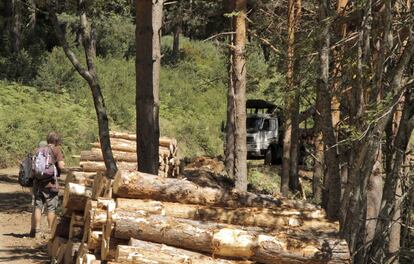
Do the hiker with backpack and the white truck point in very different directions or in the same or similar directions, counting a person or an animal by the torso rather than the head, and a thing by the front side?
very different directions

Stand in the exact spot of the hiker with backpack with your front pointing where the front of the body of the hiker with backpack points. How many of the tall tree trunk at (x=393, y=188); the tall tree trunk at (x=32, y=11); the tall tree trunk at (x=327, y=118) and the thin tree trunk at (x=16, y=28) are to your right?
2

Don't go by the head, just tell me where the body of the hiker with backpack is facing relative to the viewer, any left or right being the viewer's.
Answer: facing away from the viewer and to the right of the viewer

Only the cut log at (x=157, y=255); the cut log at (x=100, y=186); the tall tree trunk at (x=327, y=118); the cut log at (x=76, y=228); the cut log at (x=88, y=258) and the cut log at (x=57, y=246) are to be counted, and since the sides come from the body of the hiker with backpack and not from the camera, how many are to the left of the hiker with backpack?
0

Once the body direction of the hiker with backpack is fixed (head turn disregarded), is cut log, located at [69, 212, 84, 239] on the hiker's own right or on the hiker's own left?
on the hiker's own right

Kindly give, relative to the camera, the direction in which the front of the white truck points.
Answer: facing the viewer and to the left of the viewer

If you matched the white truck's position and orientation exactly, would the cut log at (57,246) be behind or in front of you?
in front

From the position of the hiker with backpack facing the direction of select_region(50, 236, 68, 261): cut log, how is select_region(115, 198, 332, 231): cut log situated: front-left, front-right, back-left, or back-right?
front-left

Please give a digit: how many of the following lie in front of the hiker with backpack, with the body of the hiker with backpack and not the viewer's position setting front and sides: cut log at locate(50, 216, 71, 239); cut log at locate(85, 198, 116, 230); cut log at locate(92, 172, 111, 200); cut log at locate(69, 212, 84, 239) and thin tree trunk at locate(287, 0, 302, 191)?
1

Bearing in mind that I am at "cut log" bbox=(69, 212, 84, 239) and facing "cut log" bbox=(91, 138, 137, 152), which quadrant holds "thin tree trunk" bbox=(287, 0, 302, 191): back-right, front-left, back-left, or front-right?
front-right

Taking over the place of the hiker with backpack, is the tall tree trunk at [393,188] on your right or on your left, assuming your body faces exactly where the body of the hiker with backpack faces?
on your right
